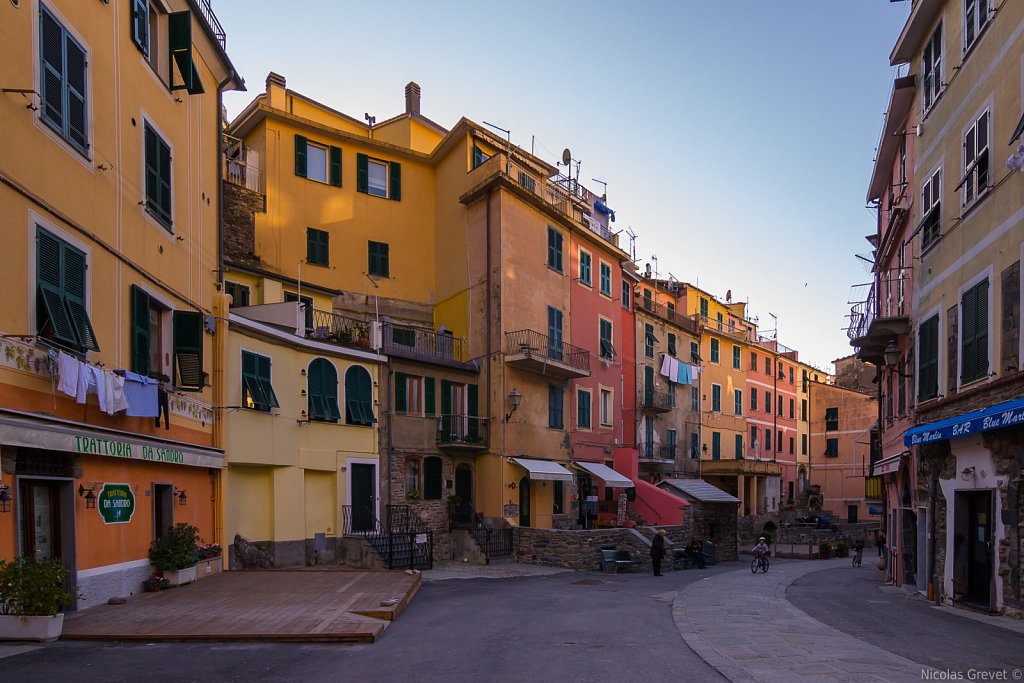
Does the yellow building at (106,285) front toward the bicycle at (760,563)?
no

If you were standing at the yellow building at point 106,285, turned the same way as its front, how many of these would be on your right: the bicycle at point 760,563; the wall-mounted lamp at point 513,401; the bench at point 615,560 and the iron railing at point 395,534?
0

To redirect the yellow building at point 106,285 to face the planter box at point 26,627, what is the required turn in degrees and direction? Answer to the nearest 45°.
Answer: approximately 45° to its right

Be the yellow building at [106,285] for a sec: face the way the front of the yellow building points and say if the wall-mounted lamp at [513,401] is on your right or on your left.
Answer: on your left

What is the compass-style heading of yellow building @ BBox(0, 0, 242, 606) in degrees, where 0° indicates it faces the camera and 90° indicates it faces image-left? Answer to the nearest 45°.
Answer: approximately 315°

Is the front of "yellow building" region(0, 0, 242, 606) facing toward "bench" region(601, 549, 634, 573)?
no

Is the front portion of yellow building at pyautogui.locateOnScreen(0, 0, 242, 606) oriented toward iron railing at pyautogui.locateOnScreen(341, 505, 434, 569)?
no

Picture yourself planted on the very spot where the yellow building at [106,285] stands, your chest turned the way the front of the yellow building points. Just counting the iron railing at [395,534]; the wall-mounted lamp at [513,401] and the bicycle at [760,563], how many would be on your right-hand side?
0
